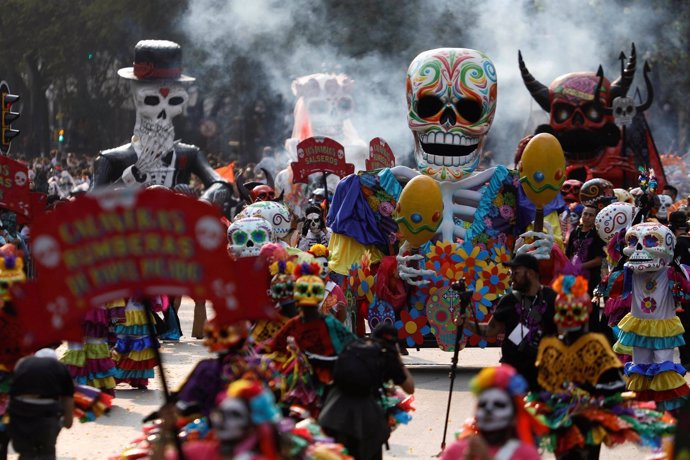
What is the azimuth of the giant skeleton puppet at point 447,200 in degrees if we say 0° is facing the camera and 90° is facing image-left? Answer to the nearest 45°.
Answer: approximately 0°

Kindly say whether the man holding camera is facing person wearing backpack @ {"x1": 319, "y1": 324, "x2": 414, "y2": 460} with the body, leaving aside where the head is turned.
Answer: yes

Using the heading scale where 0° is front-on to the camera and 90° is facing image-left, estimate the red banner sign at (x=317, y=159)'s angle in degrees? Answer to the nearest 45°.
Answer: approximately 0°

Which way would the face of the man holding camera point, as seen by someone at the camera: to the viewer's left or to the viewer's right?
to the viewer's left

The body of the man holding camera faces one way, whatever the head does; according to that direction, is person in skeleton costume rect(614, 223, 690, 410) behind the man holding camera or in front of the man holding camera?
behind

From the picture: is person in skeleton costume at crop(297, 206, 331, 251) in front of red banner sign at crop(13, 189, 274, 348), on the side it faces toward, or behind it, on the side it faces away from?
behind
